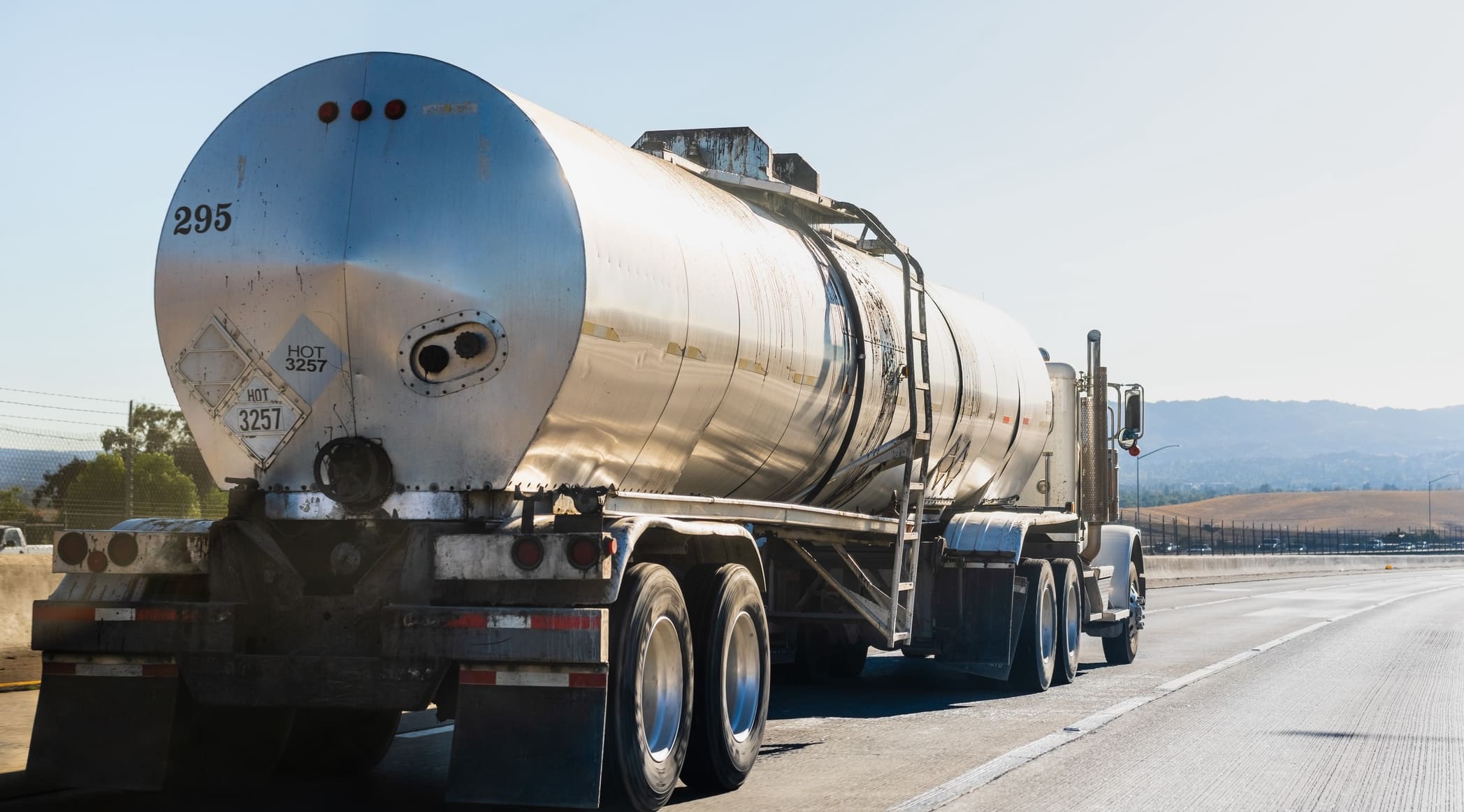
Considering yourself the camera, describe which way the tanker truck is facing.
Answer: facing away from the viewer and to the right of the viewer

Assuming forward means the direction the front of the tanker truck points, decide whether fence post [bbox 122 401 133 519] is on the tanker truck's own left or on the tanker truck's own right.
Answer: on the tanker truck's own left

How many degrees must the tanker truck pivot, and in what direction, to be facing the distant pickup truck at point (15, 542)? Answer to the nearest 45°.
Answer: approximately 90° to its left

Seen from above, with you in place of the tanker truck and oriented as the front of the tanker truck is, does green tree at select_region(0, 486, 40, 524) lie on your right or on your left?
on your left

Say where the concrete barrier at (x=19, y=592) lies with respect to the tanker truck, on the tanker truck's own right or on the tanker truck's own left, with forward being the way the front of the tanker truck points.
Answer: on the tanker truck's own left

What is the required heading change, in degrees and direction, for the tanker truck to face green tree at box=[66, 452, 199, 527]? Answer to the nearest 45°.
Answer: approximately 90° to its left
